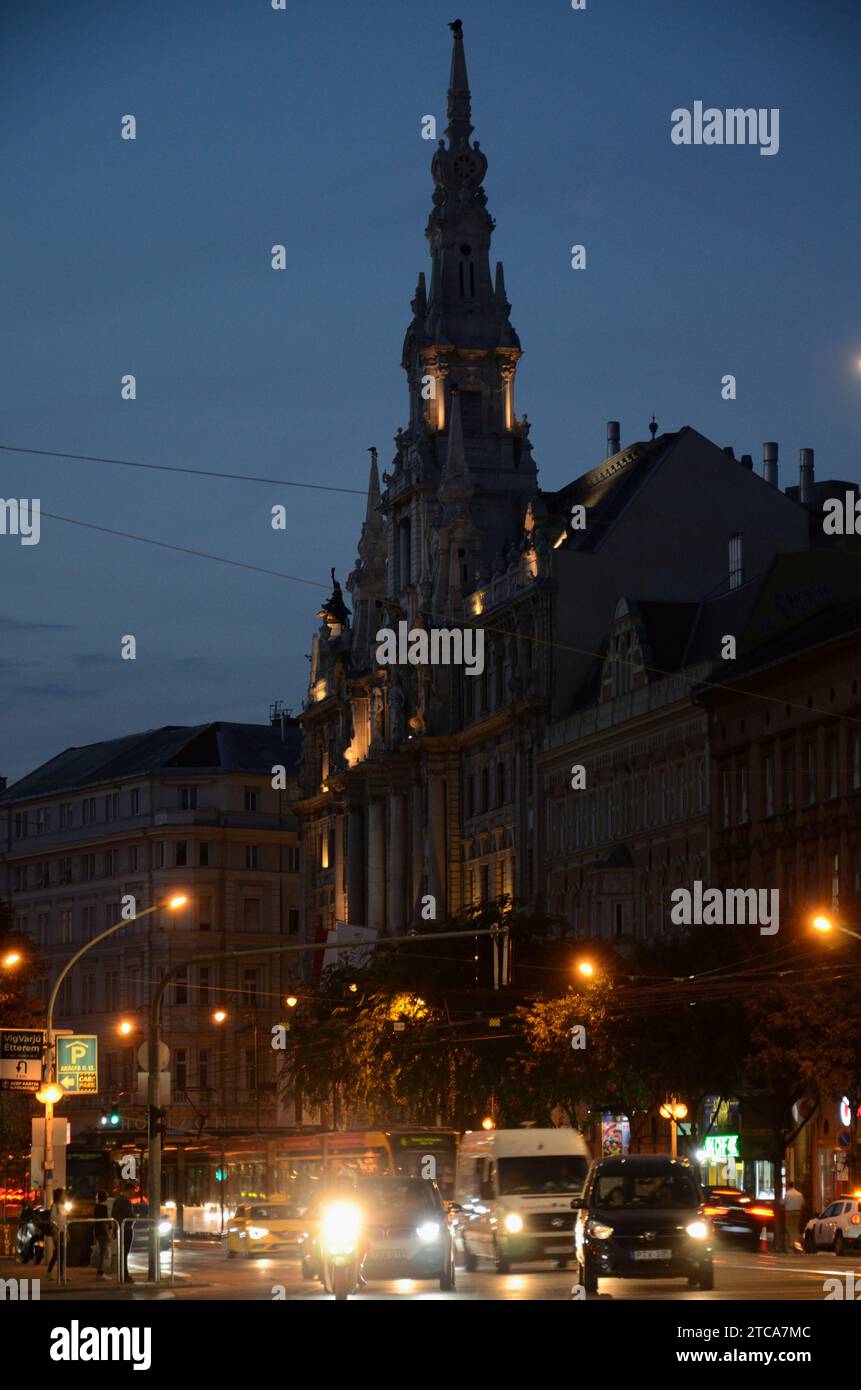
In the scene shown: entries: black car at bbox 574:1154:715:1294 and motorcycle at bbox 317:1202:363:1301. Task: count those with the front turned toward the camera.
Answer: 2

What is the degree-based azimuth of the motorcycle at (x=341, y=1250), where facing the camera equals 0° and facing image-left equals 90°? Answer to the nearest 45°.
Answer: approximately 0°

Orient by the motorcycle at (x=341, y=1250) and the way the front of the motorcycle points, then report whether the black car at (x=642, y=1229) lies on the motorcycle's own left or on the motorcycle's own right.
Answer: on the motorcycle's own left

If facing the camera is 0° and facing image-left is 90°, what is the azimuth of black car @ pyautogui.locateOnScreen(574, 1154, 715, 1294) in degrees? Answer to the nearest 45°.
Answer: approximately 0°
